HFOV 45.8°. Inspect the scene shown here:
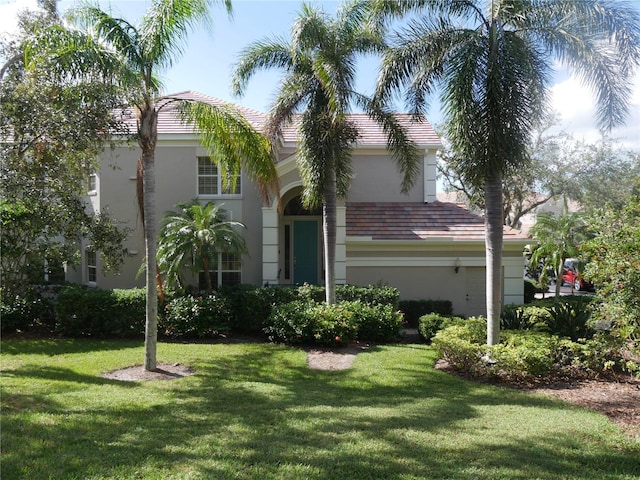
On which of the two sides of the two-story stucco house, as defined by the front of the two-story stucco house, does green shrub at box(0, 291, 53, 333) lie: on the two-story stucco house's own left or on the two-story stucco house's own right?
on the two-story stucco house's own right

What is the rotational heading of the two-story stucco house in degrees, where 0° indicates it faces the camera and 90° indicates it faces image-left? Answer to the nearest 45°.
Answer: approximately 0°

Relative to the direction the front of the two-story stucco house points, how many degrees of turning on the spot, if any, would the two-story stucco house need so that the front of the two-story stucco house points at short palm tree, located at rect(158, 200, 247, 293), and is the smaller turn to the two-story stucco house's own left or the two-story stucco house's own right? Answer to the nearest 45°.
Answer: approximately 45° to the two-story stucco house's own right

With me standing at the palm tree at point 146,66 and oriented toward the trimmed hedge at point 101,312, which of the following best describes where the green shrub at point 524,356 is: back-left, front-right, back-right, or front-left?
back-right

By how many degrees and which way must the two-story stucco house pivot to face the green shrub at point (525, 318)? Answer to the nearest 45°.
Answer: approximately 45° to its left

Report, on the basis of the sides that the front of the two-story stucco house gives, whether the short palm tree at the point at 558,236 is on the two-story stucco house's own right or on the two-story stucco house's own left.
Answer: on the two-story stucco house's own left

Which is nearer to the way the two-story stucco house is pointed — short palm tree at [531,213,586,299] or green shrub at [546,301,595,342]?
the green shrub

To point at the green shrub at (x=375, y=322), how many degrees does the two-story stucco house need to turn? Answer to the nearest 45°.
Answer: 0° — it already faces it
